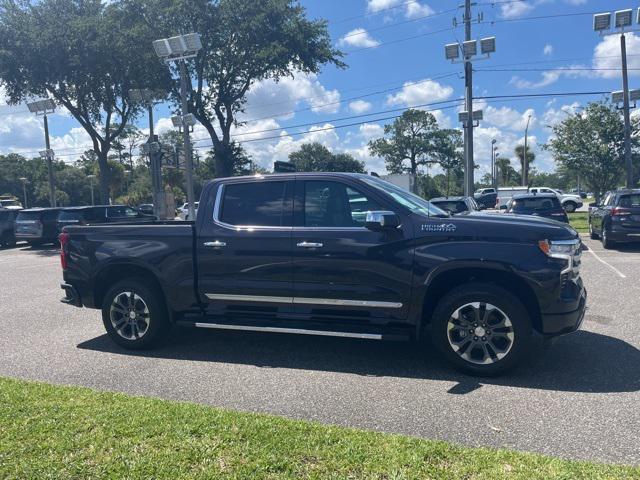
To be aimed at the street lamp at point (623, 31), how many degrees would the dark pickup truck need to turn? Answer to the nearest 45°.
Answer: approximately 45° to its left

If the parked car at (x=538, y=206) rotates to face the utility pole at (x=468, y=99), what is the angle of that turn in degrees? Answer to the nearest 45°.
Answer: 0° — it already faces it

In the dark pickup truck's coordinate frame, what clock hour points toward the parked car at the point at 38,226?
The parked car is roughly at 8 o'clock from the dark pickup truck.

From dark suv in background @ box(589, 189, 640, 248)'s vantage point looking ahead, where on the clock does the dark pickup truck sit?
The dark pickup truck is roughly at 8 o'clock from the dark suv in background.

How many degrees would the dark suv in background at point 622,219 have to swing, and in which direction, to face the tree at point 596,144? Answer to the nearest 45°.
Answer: approximately 45° to its right

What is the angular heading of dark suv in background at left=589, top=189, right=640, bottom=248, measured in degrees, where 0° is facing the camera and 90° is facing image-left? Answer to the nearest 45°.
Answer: approximately 135°

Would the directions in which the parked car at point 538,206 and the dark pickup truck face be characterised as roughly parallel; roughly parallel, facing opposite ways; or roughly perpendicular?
roughly perpendicular

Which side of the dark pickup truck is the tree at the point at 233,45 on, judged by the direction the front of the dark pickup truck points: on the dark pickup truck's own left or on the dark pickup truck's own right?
on the dark pickup truck's own left

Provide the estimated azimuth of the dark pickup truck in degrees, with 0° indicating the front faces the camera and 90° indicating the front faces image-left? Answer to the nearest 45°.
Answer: approximately 270°

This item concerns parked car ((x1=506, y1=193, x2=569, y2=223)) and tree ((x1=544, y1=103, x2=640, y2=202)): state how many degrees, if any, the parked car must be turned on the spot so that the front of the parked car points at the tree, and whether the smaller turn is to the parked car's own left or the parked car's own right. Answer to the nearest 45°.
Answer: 0° — it already faces it

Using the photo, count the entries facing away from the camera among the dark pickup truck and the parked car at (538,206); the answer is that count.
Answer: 1

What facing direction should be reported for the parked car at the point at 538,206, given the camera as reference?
facing away from the viewer
